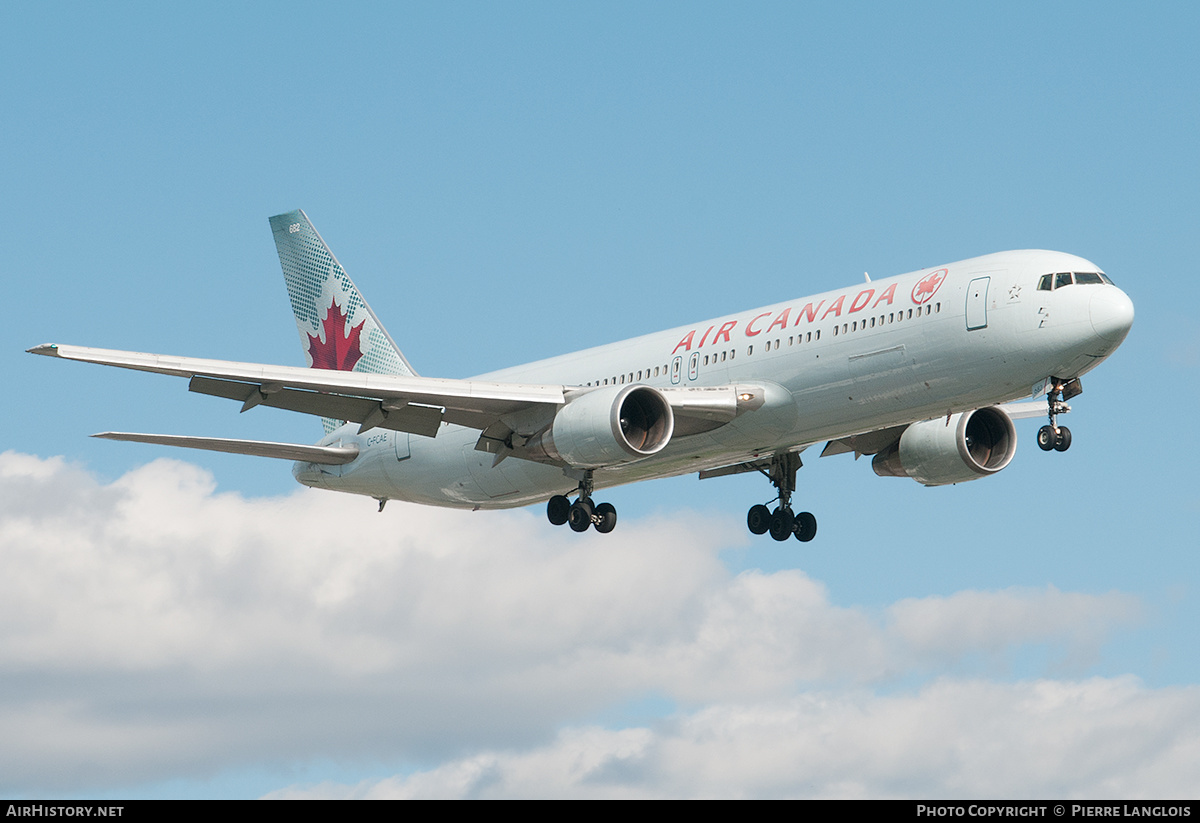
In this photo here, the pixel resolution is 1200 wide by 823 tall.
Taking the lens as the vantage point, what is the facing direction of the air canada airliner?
facing the viewer and to the right of the viewer
